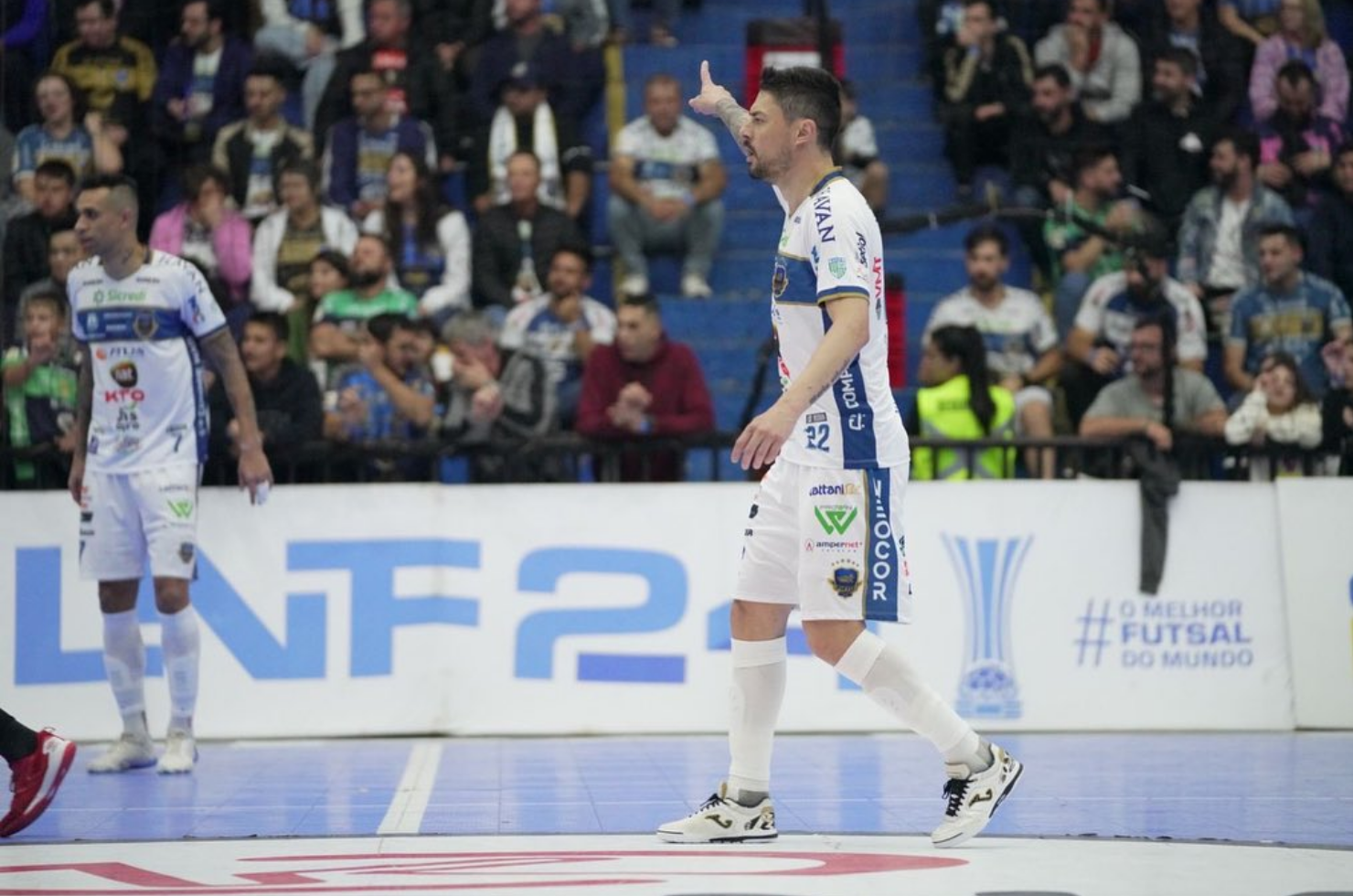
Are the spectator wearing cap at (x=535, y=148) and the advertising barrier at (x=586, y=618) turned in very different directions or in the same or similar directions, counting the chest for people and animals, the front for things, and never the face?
same or similar directions

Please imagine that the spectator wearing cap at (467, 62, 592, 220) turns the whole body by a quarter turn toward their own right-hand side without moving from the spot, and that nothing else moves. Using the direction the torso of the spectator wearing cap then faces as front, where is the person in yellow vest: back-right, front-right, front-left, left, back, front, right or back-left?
back-left

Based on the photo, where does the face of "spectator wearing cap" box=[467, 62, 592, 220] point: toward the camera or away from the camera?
toward the camera

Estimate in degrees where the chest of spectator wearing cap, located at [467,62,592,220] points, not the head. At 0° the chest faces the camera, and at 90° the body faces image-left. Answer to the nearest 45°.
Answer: approximately 0°

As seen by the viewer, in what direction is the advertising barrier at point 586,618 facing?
toward the camera

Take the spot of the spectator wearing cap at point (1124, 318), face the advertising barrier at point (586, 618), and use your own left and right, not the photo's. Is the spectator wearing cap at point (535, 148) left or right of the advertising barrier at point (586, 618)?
right

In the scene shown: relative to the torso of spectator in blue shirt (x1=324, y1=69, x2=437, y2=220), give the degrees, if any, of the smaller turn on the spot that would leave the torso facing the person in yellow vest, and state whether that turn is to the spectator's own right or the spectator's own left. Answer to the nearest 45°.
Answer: approximately 45° to the spectator's own left

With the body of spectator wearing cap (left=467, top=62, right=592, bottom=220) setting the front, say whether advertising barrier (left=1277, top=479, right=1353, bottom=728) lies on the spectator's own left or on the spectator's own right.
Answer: on the spectator's own left

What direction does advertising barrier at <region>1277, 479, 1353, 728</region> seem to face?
toward the camera

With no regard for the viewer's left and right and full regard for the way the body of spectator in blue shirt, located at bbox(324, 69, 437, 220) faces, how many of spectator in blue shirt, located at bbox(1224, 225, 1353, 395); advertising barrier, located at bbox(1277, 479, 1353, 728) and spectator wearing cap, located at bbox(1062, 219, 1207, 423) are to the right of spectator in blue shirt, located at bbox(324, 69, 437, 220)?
0

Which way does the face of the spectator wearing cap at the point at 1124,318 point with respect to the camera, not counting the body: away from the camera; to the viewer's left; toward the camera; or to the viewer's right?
toward the camera

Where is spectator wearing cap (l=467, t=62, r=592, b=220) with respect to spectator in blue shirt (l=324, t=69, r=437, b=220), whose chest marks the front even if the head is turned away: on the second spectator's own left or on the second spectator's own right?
on the second spectator's own left
